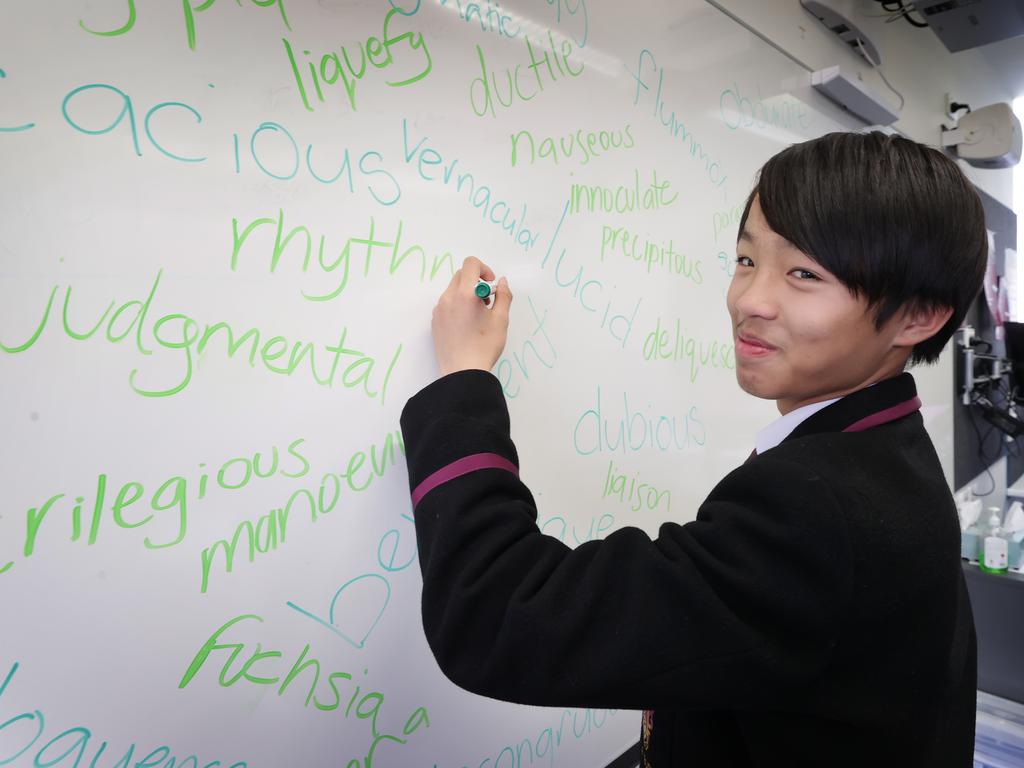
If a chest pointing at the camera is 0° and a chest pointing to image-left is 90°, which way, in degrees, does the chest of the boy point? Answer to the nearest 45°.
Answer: approximately 90°

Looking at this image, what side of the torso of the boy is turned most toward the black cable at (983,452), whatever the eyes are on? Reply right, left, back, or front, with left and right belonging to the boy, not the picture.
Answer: right

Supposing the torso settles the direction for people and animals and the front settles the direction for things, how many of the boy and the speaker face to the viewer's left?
2

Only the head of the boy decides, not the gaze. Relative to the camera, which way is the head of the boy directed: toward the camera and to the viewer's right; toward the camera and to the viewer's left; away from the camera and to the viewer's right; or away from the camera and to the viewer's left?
toward the camera and to the viewer's left

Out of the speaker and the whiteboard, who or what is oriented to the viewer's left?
the speaker

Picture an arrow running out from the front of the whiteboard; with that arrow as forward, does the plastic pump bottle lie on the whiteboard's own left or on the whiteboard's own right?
on the whiteboard's own left

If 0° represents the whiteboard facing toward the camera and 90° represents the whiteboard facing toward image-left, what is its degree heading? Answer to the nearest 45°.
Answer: approximately 315°

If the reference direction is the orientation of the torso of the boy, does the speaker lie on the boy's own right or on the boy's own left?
on the boy's own right
